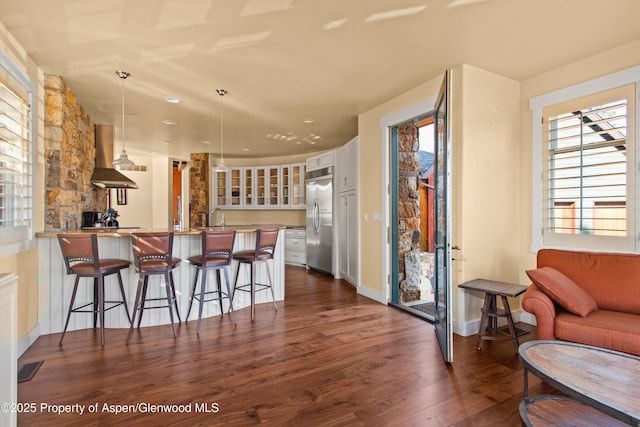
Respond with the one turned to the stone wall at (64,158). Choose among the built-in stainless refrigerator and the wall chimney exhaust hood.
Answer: the built-in stainless refrigerator

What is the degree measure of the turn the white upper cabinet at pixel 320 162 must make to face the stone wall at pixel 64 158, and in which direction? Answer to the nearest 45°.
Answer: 0° — it already faces it

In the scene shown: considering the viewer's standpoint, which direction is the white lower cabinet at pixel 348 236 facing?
facing to the left of the viewer

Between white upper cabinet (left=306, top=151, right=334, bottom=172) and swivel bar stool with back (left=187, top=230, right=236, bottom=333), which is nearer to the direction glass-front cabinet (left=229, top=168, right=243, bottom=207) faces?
the swivel bar stool with back

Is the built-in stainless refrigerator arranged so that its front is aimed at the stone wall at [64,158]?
yes

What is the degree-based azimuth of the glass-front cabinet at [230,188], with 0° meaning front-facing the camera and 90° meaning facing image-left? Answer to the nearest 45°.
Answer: approximately 0°

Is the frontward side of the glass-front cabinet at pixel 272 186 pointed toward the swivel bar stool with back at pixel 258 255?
yes

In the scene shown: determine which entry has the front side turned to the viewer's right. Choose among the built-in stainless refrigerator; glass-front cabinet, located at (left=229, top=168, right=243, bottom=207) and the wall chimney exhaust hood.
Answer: the wall chimney exhaust hood

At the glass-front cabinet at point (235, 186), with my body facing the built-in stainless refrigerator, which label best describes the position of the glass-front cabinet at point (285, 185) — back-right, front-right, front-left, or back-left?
front-left

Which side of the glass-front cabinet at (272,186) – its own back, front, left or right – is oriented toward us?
front

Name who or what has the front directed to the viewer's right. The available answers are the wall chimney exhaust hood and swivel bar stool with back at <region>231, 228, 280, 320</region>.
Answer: the wall chimney exhaust hood

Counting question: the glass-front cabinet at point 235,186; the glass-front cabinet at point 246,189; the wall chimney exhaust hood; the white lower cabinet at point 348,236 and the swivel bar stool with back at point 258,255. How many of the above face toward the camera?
2

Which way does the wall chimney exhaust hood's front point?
to the viewer's right

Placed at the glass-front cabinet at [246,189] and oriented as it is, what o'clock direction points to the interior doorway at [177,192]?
The interior doorway is roughly at 4 o'clock from the glass-front cabinet.

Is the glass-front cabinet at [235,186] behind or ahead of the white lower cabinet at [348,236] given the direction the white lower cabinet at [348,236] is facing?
ahead

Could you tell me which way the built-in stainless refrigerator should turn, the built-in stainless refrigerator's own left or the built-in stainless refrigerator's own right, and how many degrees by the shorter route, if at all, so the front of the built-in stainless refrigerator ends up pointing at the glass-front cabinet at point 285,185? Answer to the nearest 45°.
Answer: approximately 90° to the built-in stainless refrigerator's own right

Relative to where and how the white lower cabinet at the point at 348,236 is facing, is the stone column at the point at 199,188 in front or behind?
in front

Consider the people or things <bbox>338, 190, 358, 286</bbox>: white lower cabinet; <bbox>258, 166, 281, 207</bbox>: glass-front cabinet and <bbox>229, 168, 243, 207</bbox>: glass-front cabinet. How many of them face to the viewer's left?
1

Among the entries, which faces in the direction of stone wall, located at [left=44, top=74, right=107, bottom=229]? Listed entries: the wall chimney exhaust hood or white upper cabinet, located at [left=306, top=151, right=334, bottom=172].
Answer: the white upper cabinet
